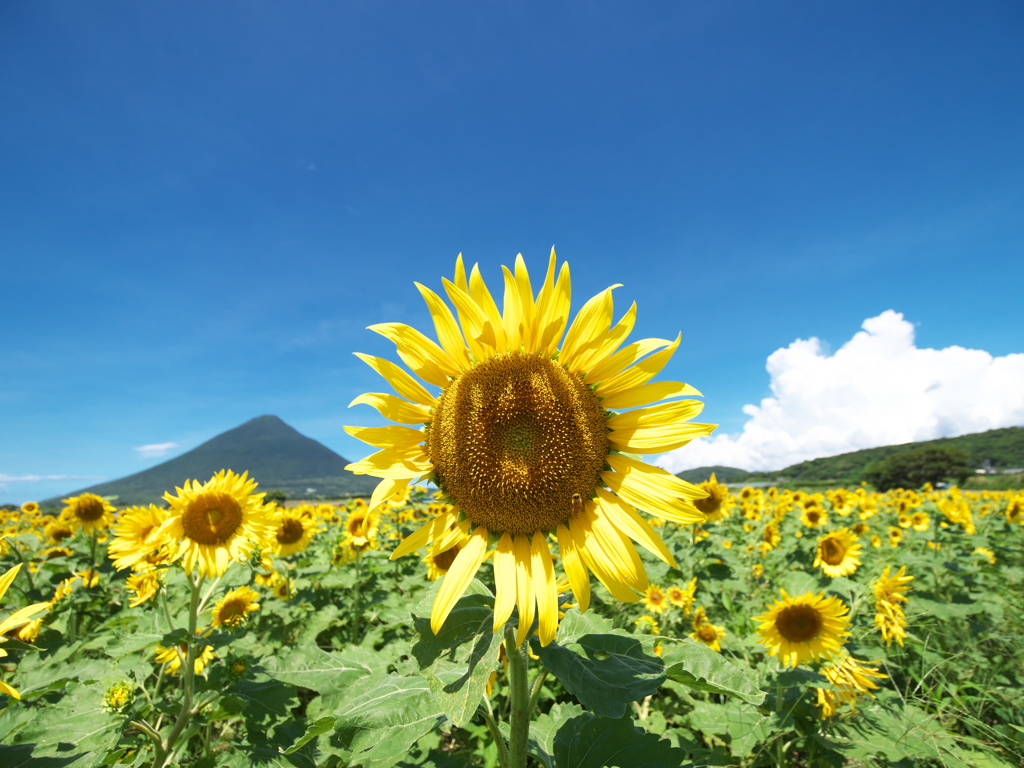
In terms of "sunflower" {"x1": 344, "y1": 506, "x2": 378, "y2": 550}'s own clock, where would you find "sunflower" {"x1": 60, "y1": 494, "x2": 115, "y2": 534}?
"sunflower" {"x1": 60, "y1": 494, "x2": 115, "y2": 534} is roughly at 4 o'clock from "sunflower" {"x1": 344, "y1": 506, "x2": 378, "y2": 550}.

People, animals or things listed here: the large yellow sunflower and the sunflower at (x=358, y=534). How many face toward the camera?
2

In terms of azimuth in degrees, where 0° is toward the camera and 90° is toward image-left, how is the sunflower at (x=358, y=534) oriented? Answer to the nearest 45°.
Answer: approximately 0°

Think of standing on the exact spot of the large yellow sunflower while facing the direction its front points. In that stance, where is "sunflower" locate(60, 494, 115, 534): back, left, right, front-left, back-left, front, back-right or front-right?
back-right

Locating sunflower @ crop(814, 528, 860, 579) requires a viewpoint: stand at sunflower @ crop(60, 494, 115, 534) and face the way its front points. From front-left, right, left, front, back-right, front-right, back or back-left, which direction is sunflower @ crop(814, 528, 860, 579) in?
front-left

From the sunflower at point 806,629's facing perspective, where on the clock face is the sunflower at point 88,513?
the sunflower at point 88,513 is roughly at 3 o'clock from the sunflower at point 806,629.

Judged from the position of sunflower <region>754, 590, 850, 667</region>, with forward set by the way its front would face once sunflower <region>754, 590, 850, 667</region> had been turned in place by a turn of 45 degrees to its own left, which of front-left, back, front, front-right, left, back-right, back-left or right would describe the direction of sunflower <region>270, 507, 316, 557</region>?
back-right

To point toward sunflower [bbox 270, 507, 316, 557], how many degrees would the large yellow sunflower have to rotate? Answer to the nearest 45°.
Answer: approximately 135° to its right
